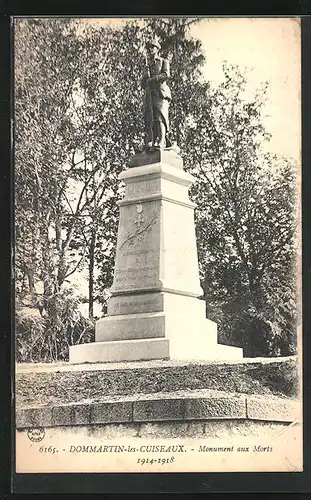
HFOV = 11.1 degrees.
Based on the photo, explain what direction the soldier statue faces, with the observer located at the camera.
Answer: facing the viewer and to the left of the viewer
